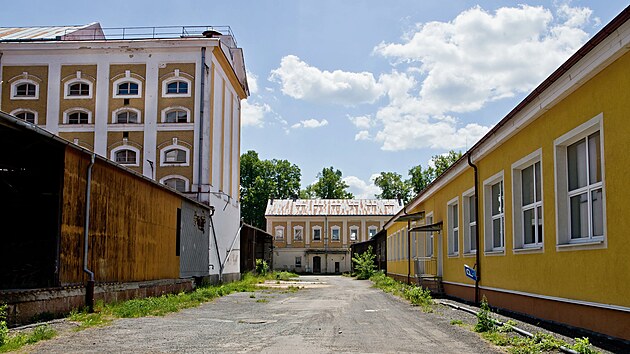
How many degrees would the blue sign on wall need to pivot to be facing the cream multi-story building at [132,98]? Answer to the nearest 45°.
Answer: approximately 90° to its right

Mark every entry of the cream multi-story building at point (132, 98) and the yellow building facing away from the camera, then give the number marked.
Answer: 0

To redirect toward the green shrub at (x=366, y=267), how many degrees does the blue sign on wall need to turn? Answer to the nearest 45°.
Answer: approximately 135° to its right

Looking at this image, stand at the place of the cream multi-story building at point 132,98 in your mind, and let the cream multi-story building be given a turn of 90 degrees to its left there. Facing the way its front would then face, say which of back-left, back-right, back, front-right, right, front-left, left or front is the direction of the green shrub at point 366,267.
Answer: front-left

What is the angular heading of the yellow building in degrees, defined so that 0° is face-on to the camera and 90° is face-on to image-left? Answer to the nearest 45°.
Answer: approximately 45°

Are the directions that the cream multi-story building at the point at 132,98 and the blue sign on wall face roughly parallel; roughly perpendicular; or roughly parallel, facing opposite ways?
roughly perpendicular

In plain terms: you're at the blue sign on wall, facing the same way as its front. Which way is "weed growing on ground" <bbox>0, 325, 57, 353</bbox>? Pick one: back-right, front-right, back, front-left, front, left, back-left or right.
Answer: front

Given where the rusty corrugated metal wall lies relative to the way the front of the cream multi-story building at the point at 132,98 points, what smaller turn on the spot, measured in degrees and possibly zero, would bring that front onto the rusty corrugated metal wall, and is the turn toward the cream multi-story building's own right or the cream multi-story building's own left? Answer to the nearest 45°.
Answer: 0° — it already faces it

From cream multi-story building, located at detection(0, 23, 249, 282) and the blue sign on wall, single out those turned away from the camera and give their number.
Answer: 0

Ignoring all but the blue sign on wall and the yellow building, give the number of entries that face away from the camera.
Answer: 0

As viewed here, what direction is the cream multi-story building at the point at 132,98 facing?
toward the camera
